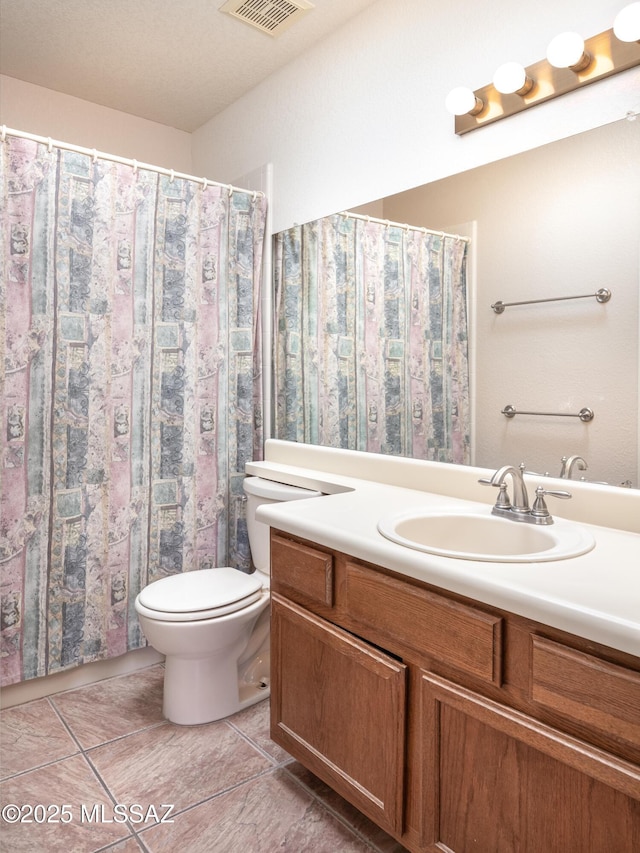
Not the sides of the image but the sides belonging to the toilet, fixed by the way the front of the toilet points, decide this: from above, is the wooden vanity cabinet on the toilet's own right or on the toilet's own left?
on the toilet's own left
